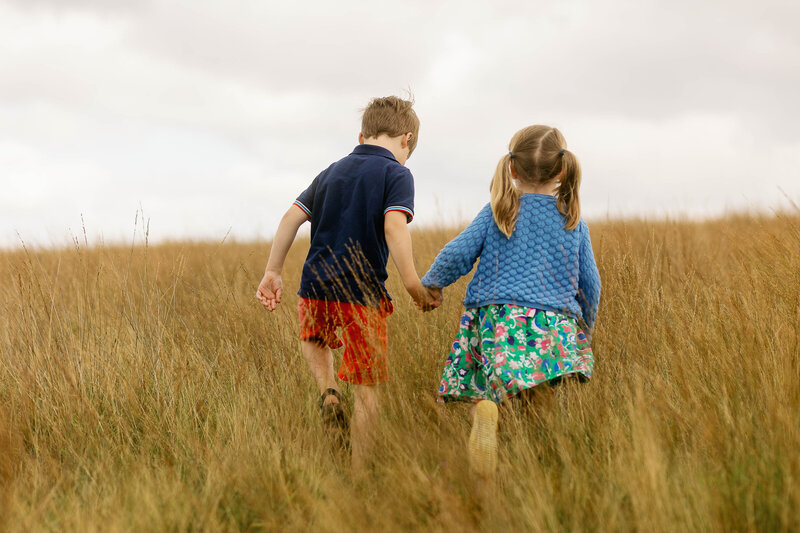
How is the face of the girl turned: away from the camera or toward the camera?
away from the camera

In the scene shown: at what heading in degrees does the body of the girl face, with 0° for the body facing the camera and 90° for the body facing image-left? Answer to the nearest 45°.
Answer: approximately 180°

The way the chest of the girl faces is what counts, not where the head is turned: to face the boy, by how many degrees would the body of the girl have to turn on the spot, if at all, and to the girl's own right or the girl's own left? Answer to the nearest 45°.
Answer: approximately 90° to the girl's own left

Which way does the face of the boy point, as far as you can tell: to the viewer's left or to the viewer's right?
to the viewer's right
